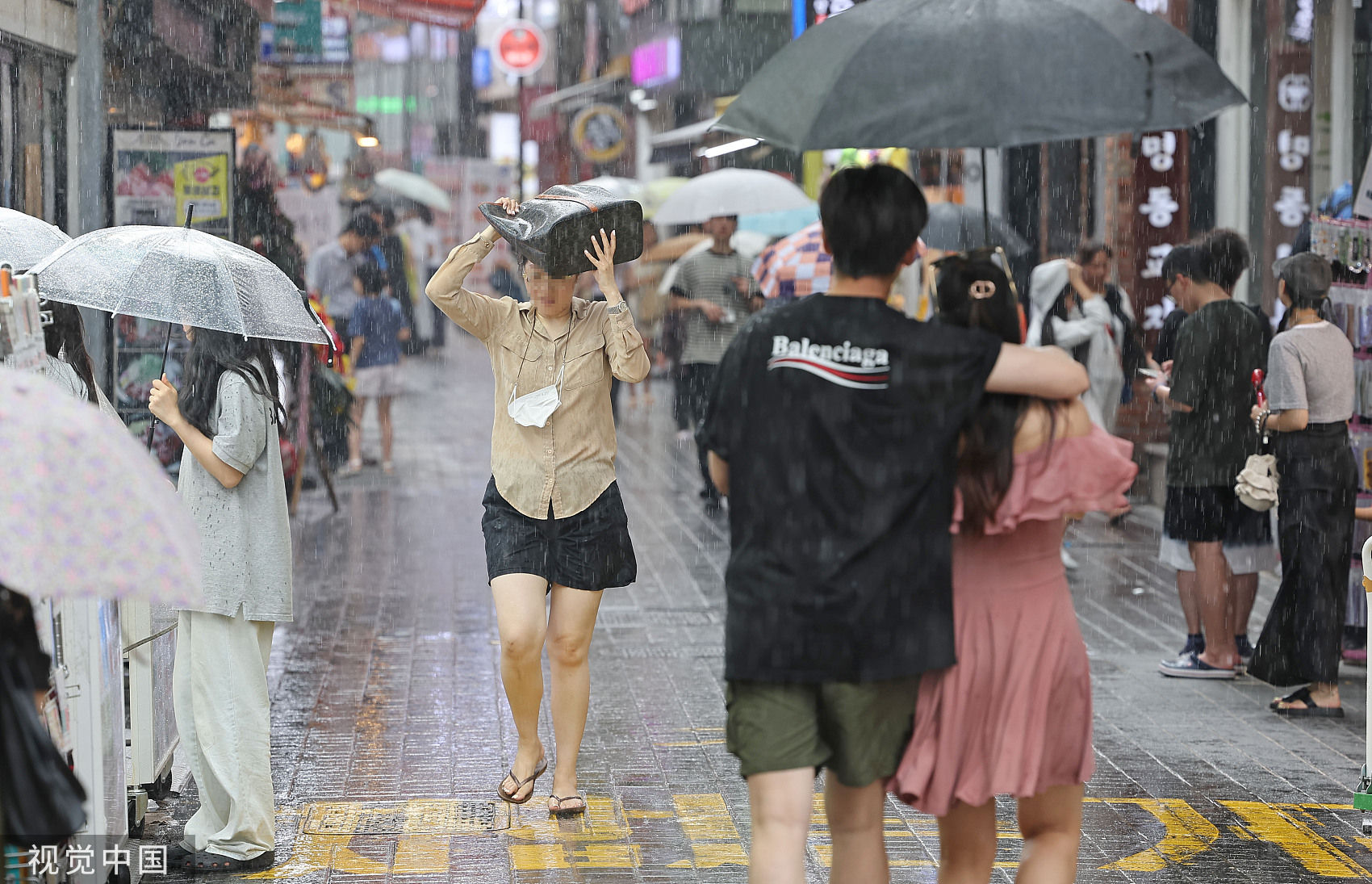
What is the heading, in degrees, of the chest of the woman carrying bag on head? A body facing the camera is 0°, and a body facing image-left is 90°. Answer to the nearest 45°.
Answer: approximately 0°

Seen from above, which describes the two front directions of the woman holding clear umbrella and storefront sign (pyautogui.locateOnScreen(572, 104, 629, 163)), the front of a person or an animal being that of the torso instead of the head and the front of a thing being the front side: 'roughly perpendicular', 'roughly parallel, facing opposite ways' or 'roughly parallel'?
roughly perpendicular

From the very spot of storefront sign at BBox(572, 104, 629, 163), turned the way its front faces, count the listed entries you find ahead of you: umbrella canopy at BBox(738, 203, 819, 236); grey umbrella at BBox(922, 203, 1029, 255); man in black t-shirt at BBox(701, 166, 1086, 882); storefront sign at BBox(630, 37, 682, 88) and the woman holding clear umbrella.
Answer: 4

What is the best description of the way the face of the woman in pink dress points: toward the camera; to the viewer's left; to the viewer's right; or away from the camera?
away from the camera

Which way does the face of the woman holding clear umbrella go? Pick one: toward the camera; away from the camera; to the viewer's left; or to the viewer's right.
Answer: to the viewer's left

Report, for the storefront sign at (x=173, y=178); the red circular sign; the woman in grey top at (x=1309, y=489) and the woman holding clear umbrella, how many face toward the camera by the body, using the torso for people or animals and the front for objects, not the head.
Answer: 2

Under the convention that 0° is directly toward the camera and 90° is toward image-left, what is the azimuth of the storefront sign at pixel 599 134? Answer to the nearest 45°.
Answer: approximately 0°

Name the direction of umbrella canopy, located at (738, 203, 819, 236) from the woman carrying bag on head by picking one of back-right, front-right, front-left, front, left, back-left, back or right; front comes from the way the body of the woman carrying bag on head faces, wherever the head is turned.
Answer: back

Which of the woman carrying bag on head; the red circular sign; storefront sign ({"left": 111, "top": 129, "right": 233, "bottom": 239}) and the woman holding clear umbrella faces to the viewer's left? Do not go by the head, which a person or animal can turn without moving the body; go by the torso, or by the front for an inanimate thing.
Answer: the woman holding clear umbrella

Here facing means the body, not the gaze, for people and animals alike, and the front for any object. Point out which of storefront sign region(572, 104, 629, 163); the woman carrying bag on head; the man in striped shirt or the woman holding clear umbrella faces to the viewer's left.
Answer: the woman holding clear umbrella

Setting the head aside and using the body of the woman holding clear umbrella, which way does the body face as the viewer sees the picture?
to the viewer's left

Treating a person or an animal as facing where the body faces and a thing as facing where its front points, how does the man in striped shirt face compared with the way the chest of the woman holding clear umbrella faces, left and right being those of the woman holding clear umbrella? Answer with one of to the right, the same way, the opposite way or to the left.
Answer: to the left
